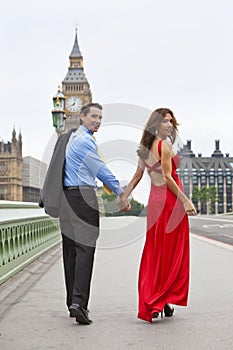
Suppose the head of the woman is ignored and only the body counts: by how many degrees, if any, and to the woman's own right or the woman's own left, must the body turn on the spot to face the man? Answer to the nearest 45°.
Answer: approximately 135° to the woman's own left

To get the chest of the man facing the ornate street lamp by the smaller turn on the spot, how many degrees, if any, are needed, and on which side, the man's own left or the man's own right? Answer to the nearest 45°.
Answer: approximately 45° to the man's own left

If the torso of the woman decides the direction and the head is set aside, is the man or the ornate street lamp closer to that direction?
the ornate street lamp

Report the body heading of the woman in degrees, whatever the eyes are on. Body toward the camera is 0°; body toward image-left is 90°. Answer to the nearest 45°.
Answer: approximately 225°

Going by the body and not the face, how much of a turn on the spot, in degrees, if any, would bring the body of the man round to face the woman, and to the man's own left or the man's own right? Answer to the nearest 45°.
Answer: approximately 45° to the man's own right

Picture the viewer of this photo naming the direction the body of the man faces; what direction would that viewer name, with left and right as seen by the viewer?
facing away from the viewer and to the right of the viewer
